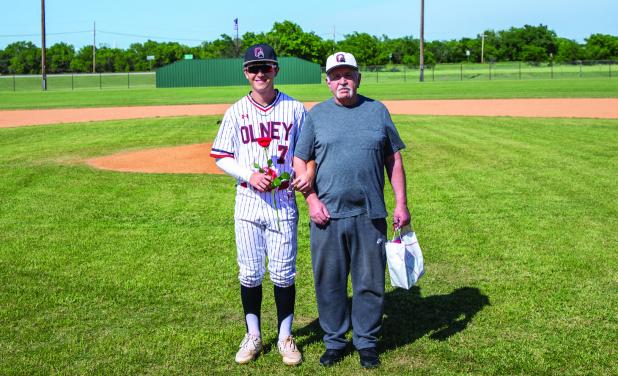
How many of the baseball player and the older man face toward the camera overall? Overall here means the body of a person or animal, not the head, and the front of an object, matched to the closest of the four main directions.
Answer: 2

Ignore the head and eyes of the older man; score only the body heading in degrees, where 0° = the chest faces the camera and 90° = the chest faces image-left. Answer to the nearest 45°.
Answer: approximately 0°

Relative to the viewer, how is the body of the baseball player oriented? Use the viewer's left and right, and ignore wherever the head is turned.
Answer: facing the viewer
